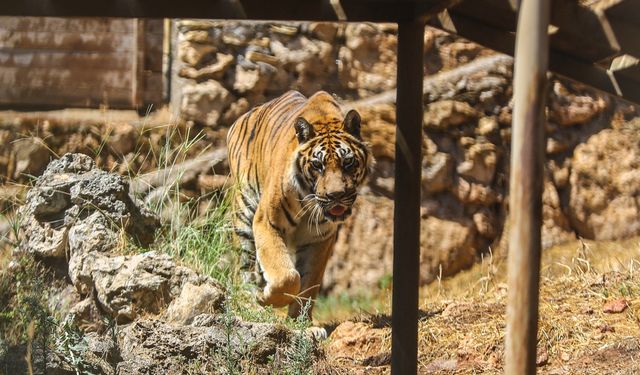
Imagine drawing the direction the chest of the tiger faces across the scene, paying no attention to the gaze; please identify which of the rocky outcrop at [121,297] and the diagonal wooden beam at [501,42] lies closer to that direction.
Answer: the diagonal wooden beam

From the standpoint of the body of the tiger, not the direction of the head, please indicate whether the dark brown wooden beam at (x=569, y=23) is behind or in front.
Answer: in front

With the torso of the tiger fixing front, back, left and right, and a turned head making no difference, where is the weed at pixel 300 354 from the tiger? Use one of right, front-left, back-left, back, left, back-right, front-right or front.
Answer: front-right

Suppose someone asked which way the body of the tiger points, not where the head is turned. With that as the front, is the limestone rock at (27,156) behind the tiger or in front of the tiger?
behind

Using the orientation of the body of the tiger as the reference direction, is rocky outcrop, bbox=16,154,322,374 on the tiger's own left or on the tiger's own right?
on the tiger's own right

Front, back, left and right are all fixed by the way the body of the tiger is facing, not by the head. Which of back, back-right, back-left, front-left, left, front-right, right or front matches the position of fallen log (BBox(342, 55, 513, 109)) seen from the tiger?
left

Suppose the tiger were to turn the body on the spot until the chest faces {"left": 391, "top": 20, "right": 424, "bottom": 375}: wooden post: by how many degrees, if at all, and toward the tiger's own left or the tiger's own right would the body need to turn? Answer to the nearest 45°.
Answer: approximately 45° to the tiger's own right

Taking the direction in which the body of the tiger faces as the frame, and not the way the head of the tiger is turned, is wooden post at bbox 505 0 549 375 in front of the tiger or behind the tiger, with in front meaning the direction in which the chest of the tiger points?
in front

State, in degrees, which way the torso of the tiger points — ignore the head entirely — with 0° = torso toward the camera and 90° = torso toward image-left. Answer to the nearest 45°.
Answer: approximately 315°
